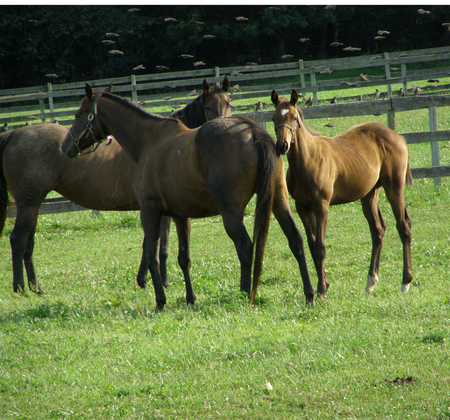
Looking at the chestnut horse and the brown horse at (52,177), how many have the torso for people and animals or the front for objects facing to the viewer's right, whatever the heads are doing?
1

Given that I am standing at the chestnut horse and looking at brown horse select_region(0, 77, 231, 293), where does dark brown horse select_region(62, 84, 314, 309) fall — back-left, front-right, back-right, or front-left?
front-left

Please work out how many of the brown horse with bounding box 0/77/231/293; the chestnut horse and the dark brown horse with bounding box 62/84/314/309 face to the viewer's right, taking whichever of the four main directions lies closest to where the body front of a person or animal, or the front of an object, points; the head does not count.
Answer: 1

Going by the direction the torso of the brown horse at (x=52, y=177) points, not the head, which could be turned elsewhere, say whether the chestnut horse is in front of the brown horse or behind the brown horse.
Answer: in front

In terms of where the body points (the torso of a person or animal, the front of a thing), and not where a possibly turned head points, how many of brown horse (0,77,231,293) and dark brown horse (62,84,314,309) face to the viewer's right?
1

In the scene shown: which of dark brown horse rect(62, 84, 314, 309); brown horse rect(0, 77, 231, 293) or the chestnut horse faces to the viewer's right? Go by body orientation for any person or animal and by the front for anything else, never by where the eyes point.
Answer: the brown horse

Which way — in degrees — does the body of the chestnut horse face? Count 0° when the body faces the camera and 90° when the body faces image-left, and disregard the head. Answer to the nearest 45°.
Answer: approximately 45°

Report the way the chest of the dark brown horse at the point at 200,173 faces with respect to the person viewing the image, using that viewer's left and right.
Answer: facing away from the viewer and to the left of the viewer

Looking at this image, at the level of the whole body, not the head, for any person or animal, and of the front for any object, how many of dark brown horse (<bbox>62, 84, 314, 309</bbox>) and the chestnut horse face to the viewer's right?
0

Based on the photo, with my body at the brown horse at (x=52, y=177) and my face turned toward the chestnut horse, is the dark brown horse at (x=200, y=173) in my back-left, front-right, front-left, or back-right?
front-right

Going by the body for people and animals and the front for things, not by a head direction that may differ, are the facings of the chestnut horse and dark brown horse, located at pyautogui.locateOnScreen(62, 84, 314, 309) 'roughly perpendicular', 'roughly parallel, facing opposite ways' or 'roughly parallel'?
roughly perpendicular

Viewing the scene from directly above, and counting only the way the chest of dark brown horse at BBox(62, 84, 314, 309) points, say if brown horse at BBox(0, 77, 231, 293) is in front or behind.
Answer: in front

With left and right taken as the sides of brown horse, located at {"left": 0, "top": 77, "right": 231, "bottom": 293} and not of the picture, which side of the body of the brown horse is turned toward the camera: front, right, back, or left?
right

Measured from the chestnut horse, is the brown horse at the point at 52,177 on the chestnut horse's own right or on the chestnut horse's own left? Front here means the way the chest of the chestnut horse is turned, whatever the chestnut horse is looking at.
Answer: on the chestnut horse's own right

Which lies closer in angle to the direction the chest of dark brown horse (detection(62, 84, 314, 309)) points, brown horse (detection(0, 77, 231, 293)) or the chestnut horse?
the brown horse

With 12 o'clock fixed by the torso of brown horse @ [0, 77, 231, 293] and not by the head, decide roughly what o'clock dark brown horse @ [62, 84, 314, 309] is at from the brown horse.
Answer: The dark brown horse is roughly at 2 o'clock from the brown horse.
